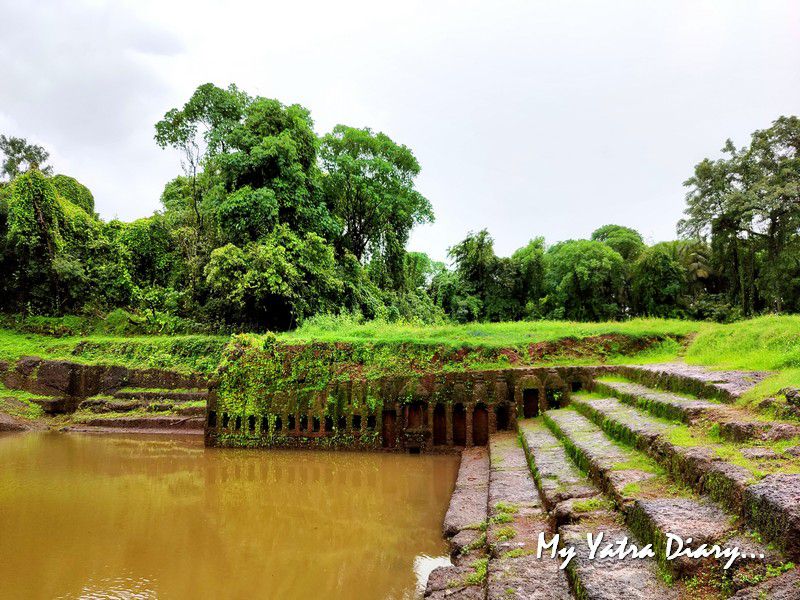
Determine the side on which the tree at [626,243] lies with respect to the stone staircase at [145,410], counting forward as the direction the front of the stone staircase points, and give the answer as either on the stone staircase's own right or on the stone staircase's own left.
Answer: on the stone staircase's own left

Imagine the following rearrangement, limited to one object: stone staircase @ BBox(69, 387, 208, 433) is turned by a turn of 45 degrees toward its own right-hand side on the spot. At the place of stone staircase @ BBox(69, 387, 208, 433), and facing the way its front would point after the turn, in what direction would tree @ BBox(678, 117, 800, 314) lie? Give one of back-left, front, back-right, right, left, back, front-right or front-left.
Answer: back-left

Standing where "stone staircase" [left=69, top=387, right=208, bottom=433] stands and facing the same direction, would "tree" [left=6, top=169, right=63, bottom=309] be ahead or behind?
behind

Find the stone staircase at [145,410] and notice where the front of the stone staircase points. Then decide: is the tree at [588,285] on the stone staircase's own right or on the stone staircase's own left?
on the stone staircase's own left

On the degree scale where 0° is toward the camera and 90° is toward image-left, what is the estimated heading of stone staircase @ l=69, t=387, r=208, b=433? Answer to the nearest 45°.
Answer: approximately 0°

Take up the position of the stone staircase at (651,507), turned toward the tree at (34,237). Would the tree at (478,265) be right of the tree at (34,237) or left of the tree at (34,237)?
right

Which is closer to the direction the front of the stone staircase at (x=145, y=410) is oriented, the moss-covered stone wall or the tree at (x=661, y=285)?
the moss-covered stone wall

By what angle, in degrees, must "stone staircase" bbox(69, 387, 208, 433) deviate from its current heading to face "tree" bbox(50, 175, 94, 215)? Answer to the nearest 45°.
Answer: approximately 180°

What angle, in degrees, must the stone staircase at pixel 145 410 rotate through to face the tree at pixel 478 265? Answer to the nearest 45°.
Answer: approximately 135° to its left
